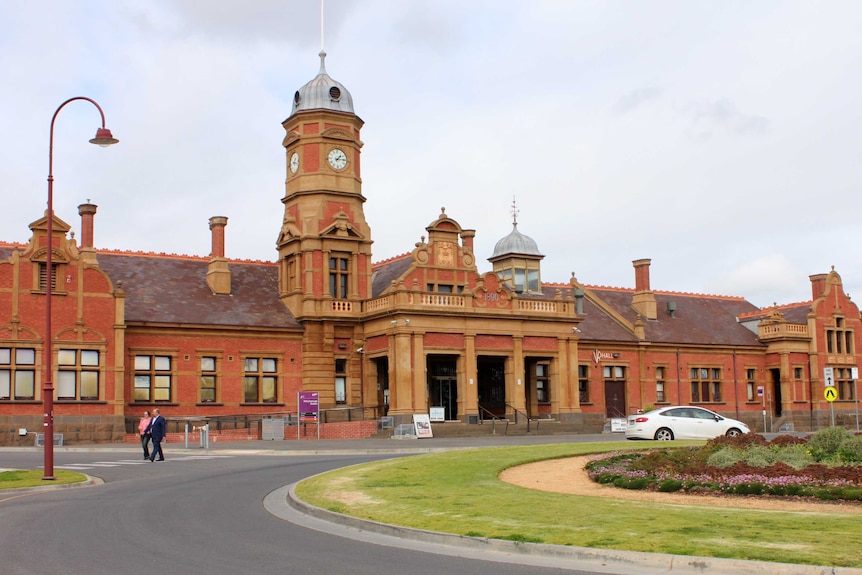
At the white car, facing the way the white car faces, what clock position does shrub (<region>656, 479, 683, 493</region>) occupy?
The shrub is roughly at 3 o'clock from the white car.

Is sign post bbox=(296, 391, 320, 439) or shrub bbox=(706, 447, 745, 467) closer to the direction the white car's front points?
the shrub

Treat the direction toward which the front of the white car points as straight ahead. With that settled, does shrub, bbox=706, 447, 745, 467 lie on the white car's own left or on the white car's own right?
on the white car's own right

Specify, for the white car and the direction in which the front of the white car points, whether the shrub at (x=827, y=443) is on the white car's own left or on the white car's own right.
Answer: on the white car's own right

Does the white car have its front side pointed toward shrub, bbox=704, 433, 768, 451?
no

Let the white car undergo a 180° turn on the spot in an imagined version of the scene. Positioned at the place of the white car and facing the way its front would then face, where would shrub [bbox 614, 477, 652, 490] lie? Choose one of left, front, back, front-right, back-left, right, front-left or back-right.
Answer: left

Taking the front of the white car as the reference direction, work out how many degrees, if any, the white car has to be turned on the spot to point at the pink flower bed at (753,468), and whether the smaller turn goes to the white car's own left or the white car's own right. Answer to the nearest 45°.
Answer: approximately 90° to the white car's own right

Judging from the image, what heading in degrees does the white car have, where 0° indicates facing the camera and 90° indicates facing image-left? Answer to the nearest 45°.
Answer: approximately 270°

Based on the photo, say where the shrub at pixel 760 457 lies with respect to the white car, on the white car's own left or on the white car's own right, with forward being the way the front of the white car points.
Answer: on the white car's own right
